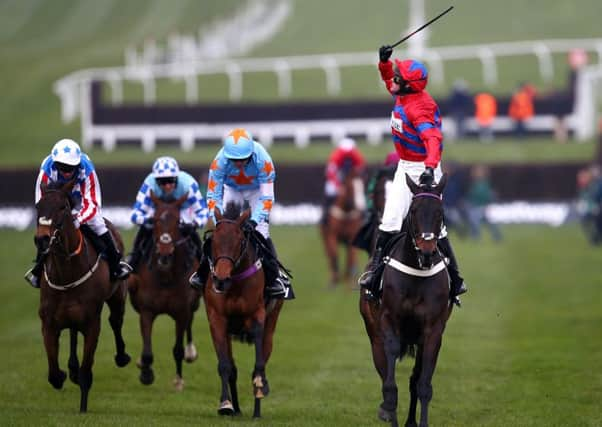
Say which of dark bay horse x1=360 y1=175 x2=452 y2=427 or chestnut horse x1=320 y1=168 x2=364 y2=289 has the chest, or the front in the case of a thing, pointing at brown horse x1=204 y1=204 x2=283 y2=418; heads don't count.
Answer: chestnut horse x1=320 y1=168 x2=364 y2=289

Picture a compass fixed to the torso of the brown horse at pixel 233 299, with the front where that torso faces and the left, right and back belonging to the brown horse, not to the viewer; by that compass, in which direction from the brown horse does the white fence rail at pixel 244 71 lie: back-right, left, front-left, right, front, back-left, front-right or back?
back

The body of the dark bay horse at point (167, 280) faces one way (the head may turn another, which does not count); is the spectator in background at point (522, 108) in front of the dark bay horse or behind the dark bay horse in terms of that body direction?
behind

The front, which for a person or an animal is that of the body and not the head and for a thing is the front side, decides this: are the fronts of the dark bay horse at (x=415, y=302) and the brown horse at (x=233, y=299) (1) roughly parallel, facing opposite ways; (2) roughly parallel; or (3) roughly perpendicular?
roughly parallel

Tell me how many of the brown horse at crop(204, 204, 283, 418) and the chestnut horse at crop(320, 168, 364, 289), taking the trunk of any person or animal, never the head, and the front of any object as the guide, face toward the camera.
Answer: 2

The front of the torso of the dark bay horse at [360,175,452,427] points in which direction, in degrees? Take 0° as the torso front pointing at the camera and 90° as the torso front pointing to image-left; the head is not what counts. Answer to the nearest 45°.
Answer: approximately 0°

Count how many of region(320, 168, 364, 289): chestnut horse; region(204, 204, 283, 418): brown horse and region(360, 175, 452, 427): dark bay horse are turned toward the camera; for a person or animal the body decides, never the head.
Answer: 3

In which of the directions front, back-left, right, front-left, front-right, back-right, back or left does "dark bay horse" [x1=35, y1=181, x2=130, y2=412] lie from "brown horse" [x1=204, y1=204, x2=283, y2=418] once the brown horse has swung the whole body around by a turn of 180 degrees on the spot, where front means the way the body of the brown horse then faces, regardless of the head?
left

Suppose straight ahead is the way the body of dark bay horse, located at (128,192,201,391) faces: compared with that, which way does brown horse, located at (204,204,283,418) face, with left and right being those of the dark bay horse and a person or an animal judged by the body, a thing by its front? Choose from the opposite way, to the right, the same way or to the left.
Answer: the same way

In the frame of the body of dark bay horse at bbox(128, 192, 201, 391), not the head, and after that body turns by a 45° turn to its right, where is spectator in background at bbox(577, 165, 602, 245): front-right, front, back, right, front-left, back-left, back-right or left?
back

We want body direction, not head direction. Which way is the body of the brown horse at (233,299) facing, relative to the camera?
toward the camera

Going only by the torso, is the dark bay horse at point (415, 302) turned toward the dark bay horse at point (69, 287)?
no

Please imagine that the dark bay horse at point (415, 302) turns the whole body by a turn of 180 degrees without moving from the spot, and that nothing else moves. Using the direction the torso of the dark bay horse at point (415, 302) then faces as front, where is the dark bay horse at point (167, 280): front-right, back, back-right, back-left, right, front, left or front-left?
front-left

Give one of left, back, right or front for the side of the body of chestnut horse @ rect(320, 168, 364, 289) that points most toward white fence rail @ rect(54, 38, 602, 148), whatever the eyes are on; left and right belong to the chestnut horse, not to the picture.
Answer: back

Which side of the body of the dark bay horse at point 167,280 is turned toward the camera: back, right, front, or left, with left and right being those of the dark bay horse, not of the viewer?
front

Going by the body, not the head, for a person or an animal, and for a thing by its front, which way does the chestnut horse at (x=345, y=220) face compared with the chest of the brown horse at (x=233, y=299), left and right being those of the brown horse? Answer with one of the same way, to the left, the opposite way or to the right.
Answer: the same way

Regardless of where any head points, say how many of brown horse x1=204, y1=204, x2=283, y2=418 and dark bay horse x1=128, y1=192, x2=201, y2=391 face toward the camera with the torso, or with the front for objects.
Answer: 2

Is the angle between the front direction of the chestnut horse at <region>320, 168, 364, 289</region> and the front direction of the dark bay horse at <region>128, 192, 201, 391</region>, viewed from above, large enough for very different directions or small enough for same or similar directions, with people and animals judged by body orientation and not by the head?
same or similar directions

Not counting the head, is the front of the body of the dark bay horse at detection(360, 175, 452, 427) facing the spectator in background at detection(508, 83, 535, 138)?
no

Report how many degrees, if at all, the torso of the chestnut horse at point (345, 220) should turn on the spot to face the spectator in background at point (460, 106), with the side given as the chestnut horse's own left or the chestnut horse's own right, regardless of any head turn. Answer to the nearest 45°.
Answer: approximately 180°
